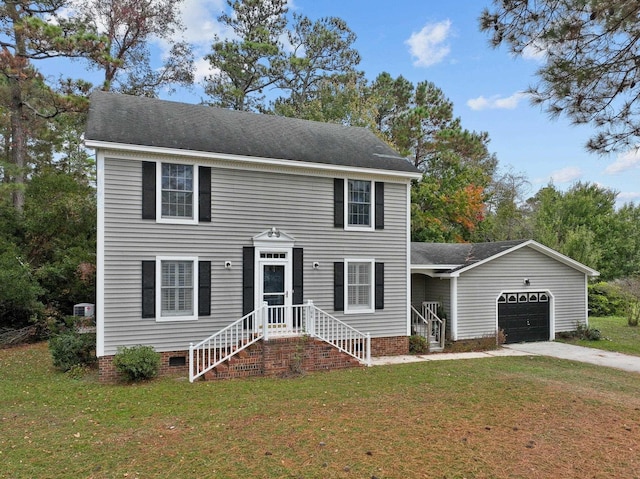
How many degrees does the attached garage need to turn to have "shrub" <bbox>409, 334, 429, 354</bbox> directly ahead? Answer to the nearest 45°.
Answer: approximately 90° to its right

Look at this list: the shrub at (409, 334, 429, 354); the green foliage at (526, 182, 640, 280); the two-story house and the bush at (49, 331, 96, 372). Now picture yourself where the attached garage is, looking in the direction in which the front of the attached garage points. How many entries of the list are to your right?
3

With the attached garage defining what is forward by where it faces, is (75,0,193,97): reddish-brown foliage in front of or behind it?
behind

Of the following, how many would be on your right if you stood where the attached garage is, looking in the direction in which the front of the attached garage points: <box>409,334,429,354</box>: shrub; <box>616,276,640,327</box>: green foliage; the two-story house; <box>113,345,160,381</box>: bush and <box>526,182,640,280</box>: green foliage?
3

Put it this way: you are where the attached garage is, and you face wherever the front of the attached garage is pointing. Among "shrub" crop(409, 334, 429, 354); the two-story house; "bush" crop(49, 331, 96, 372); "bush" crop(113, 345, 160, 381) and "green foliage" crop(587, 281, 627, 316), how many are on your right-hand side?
4

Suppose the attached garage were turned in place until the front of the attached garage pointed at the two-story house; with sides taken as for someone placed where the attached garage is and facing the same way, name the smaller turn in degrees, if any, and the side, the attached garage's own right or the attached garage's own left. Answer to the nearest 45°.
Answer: approximately 90° to the attached garage's own right

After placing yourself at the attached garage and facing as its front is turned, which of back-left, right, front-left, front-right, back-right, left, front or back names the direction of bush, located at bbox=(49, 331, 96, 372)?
right

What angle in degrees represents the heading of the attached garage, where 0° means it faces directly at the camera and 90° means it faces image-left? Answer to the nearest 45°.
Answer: approximately 315°

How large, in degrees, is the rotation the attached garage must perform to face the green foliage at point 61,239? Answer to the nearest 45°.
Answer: approximately 135° to its right

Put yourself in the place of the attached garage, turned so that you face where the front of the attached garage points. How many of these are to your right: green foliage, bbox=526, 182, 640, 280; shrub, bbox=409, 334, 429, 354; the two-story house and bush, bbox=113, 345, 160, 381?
3
